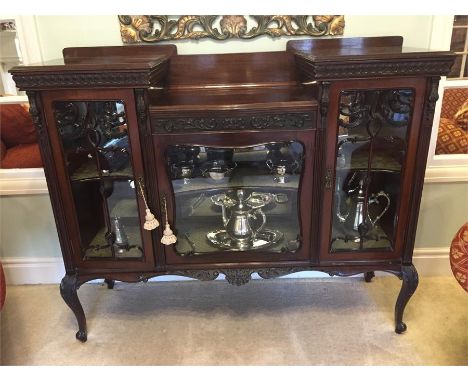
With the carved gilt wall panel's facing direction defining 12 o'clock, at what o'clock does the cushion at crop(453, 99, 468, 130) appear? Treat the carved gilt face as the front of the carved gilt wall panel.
The cushion is roughly at 9 o'clock from the carved gilt wall panel.

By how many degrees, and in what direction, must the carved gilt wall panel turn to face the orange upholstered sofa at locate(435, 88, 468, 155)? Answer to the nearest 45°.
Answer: approximately 90° to its left

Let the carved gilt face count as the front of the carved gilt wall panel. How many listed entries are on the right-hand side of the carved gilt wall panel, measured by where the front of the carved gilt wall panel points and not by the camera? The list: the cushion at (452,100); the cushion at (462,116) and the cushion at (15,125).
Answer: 1

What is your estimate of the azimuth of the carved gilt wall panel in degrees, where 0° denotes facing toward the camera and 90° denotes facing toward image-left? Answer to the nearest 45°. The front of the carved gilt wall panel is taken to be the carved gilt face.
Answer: approximately 0°

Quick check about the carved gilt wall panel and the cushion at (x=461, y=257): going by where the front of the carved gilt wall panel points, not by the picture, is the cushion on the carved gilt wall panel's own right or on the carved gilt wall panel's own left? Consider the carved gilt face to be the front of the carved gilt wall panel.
on the carved gilt wall panel's own left

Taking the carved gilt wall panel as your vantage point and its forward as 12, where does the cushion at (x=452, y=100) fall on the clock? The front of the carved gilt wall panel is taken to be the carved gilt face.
The cushion is roughly at 9 o'clock from the carved gilt wall panel.

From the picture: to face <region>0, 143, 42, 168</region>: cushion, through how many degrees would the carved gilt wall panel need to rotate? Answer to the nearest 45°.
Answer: approximately 90° to its right

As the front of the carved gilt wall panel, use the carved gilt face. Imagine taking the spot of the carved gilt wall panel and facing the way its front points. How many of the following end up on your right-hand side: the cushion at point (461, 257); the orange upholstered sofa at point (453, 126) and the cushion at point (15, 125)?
1
